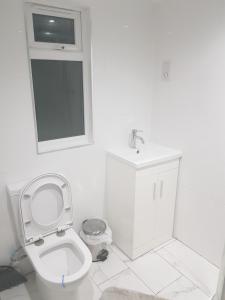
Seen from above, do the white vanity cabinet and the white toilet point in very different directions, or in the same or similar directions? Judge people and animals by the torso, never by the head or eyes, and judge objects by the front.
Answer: same or similar directions

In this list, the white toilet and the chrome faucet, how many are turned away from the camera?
0

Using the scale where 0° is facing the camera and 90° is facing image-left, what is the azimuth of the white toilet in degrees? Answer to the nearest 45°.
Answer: approximately 315°

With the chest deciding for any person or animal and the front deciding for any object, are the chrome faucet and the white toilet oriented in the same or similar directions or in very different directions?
same or similar directions

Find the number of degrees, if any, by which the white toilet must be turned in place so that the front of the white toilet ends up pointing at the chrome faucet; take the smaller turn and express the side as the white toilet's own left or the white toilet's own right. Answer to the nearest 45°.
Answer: approximately 90° to the white toilet's own left

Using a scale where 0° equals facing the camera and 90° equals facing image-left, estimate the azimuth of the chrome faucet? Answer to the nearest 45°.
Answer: approximately 315°

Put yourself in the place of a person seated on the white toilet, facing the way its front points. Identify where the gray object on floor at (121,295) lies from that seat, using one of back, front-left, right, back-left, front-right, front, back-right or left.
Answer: front

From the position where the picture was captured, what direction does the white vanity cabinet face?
facing the viewer and to the right of the viewer

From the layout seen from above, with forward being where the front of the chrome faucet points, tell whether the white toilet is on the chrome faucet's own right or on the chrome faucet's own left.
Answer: on the chrome faucet's own right

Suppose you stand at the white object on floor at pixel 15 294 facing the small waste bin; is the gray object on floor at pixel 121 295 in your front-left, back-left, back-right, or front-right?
front-right

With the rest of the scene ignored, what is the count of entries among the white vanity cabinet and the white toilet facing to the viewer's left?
0

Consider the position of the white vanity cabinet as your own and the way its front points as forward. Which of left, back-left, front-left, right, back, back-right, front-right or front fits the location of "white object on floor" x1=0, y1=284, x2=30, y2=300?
right
